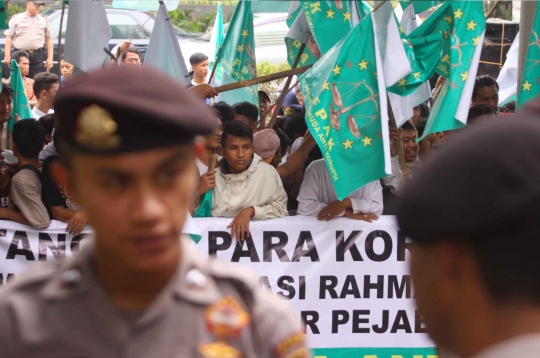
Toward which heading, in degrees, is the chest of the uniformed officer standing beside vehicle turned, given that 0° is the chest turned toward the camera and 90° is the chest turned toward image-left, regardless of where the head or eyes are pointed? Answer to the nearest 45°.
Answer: approximately 0°

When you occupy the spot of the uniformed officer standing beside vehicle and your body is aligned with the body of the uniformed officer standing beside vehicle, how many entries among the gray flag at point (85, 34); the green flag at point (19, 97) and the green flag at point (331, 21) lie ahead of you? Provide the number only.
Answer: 3

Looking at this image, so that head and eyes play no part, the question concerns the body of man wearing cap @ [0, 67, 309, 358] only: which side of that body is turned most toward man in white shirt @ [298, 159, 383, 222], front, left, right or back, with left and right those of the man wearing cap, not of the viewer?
back

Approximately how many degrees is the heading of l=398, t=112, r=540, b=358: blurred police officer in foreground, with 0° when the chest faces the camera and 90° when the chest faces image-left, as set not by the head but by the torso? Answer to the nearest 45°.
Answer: approximately 135°

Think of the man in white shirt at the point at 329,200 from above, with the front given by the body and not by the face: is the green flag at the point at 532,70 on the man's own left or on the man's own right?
on the man's own left

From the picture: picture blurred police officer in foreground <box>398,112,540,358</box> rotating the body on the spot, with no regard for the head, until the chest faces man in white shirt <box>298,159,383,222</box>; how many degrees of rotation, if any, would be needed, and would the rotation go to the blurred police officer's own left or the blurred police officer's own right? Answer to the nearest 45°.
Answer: approximately 45° to the blurred police officer's own right
